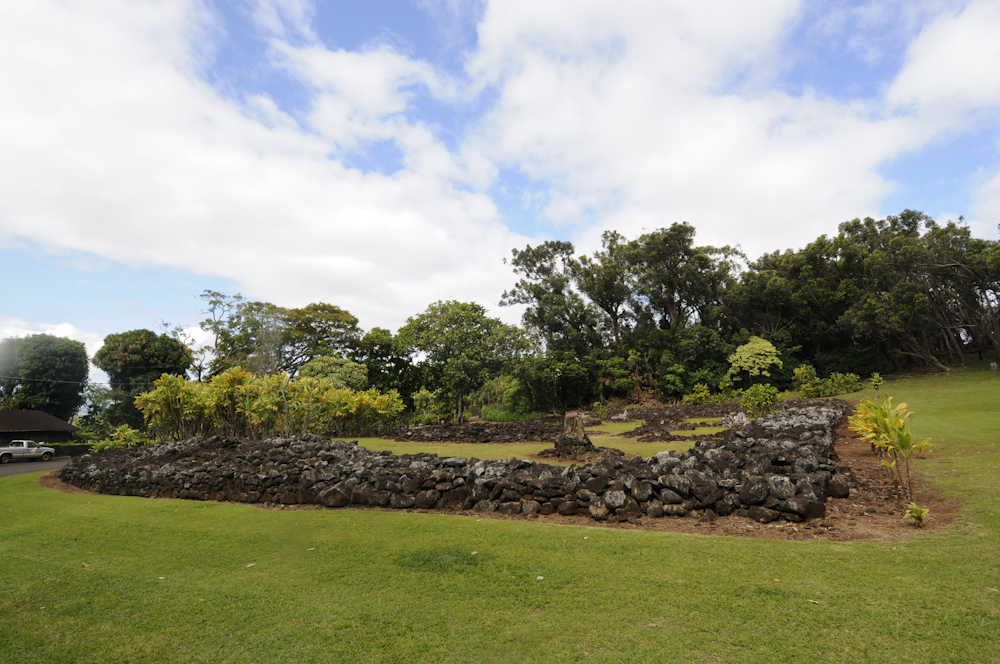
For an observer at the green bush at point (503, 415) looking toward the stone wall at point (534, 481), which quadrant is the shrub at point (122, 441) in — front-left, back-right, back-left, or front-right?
front-right

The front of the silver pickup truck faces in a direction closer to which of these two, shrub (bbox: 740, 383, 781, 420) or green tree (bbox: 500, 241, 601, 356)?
the green tree

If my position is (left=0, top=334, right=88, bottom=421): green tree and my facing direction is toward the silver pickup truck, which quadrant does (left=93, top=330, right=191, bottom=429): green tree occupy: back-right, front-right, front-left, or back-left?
front-left

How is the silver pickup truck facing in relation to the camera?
to the viewer's right

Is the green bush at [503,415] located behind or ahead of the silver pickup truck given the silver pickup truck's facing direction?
ahead

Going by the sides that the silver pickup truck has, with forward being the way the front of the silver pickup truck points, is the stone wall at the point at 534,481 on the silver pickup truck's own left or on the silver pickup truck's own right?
on the silver pickup truck's own right

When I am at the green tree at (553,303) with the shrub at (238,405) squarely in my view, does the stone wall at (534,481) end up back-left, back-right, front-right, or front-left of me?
front-left

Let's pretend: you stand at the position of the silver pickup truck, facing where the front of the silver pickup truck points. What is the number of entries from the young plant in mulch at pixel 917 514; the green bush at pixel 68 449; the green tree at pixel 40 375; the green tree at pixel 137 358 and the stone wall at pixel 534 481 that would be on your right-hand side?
2

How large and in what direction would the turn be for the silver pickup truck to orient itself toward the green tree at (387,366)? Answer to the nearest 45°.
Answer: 0° — it already faces it

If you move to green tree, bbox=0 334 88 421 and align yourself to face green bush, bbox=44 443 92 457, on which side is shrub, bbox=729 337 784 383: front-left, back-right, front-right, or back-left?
front-left
